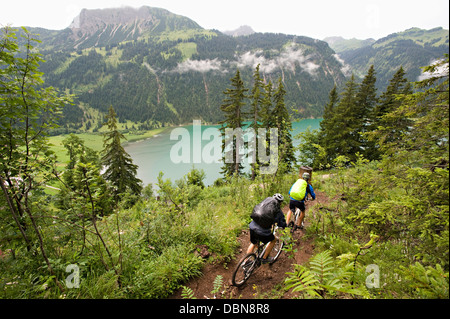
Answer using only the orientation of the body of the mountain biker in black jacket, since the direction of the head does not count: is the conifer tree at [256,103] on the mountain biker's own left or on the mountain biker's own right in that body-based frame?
on the mountain biker's own left

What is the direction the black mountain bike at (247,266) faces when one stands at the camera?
facing away from the viewer and to the right of the viewer

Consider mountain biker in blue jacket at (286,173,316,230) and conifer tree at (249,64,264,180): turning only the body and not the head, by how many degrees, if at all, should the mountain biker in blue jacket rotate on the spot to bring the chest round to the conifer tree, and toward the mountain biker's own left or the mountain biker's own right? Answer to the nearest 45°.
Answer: approximately 45° to the mountain biker's own left

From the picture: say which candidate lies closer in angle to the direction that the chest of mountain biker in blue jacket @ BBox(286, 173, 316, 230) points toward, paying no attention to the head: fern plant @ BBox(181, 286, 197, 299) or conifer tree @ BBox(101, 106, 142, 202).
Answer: the conifer tree

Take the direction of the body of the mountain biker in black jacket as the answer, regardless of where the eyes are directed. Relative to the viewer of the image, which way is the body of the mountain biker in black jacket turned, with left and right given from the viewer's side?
facing away from the viewer and to the right of the viewer

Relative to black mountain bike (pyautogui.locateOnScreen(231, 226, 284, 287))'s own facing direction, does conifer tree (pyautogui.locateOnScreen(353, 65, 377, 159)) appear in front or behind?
in front

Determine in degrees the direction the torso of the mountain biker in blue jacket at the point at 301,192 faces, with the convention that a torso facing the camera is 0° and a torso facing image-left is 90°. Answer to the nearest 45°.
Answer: approximately 225°

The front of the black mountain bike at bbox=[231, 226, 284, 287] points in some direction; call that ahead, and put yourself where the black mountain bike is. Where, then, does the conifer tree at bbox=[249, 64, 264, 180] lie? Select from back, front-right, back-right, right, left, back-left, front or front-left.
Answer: front-left

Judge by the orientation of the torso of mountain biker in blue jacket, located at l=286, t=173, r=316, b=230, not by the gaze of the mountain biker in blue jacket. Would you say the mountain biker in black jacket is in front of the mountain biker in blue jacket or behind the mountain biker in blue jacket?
behind

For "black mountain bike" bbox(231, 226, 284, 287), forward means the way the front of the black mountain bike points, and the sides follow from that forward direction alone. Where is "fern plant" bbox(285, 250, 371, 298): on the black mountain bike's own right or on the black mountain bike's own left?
on the black mountain bike's own right
